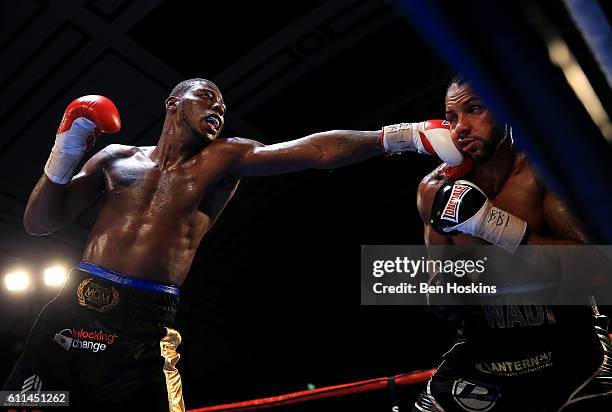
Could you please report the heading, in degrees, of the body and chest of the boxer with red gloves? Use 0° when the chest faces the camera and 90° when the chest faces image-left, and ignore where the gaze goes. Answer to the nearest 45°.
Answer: approximately 0°

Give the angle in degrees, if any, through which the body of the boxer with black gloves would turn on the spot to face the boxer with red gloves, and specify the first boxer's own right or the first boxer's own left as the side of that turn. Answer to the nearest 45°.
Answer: approximately 45° to the first boxer's own right

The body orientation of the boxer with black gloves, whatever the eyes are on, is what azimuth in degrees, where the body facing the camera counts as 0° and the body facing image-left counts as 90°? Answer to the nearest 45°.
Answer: approximately 45°

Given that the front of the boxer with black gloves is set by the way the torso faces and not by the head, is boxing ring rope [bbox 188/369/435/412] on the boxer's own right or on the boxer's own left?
on the boxer's own right
